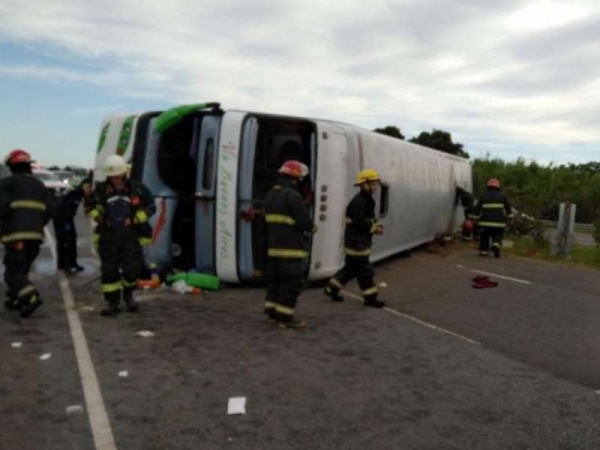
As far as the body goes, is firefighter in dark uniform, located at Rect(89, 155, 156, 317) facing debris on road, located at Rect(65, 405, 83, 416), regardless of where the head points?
yes

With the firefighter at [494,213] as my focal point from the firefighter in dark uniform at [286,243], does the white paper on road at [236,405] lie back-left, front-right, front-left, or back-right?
back-right

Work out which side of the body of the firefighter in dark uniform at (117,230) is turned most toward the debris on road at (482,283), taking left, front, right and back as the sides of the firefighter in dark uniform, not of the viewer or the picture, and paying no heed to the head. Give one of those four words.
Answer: left

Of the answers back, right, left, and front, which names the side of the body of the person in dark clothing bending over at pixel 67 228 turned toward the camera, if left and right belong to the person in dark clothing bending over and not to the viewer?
right

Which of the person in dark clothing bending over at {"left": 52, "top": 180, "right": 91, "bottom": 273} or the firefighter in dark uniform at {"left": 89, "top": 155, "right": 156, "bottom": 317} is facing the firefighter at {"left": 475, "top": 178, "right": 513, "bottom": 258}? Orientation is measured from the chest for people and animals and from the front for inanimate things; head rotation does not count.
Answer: the person in dark clothing bending over at {"left": 52, "top": 180, "right": 91, "bottom": 273}

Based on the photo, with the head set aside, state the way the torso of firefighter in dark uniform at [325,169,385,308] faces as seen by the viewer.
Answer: to the viewer's right

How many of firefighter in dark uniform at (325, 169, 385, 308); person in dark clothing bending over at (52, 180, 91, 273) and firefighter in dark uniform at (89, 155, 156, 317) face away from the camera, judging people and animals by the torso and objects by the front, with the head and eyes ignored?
0

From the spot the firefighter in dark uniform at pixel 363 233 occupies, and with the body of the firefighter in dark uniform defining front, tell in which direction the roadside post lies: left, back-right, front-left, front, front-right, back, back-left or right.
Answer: front-left

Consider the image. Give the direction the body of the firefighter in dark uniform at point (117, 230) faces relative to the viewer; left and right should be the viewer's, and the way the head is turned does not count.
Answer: facing the viewer

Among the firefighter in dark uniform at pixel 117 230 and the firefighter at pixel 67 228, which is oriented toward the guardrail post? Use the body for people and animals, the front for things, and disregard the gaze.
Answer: the firefighter

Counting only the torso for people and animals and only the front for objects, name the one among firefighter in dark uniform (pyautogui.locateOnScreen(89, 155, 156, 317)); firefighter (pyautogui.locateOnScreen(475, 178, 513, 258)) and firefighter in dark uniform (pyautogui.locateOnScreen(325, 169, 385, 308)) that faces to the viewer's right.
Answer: firefighter in dark uniform (pyautogui.locateOnScreen(325, 169, 385, 308))

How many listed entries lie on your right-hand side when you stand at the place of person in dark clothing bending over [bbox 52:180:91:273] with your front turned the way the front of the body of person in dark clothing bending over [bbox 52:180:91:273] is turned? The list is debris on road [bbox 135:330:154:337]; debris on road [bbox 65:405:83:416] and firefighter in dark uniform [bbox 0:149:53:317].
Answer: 3
